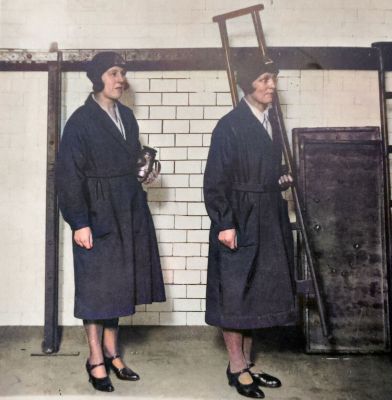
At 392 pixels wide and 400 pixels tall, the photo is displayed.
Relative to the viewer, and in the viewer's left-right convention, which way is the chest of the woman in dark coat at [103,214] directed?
facing the viewer and to the right of the viewer

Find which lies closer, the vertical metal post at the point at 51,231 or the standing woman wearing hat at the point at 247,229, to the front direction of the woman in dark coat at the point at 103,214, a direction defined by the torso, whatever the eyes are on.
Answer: the standing woman wearing hat

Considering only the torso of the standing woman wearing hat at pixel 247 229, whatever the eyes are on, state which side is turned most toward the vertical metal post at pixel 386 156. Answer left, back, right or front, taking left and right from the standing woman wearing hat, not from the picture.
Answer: left

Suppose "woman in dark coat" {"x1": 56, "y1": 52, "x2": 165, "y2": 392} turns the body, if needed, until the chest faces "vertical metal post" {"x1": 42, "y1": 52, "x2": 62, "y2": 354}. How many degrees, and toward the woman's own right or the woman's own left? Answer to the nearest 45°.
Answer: approximately 180°

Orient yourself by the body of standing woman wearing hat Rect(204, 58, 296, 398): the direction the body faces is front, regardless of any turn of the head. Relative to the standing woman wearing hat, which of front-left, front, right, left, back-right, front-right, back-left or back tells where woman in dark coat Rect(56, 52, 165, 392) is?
back-right

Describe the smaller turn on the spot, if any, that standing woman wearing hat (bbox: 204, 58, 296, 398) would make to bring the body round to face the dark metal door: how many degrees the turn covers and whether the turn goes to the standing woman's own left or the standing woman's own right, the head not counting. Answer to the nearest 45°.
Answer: approximately 90° to the standing woman's own left

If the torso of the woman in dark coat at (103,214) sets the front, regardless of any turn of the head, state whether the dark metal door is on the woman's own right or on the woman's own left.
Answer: on the woman's own left

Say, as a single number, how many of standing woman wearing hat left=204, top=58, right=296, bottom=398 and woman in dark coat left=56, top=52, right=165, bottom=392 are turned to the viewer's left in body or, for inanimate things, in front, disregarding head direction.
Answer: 0

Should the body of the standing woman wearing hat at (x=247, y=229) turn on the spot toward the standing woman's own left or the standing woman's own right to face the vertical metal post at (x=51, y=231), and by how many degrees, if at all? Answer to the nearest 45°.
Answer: approximately 135° to the standing woman's own right
